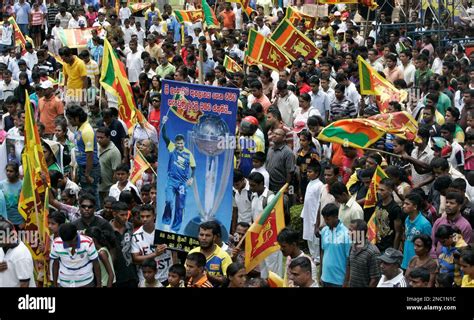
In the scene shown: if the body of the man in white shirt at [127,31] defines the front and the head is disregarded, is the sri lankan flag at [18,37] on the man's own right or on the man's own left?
on the man's own right

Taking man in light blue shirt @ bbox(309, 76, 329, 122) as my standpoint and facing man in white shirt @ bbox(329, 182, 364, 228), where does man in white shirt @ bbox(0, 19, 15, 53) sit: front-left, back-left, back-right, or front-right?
back-right

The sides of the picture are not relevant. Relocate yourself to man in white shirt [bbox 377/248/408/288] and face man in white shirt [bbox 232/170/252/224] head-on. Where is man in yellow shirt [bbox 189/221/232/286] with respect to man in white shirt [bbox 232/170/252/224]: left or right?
left

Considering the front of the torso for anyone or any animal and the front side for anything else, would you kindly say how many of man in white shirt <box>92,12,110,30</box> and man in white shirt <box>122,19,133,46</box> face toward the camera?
2
